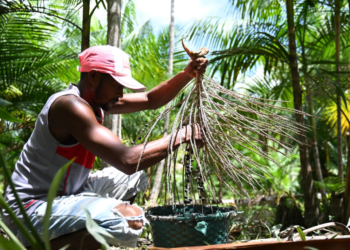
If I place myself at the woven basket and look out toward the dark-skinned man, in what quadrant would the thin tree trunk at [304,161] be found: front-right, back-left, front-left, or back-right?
back-right

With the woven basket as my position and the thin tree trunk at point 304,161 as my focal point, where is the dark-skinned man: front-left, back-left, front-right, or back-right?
back-left

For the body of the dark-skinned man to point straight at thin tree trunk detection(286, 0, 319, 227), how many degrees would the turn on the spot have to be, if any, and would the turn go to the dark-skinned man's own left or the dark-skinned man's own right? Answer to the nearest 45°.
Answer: approximately 45° to the dark-skinned man's own left

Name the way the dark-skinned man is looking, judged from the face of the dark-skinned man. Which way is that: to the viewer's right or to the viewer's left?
to the viewer's right

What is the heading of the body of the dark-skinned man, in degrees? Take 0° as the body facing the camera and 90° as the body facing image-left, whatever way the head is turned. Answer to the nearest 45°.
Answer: approximately 270°
